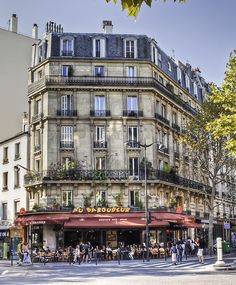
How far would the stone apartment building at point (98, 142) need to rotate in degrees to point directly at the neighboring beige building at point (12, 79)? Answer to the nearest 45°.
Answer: approximately 135° to its right

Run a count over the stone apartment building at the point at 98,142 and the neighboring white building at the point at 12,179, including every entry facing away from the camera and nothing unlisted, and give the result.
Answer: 0

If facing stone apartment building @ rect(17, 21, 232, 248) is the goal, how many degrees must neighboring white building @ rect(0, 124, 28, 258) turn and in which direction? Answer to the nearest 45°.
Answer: approximately 90° to its left

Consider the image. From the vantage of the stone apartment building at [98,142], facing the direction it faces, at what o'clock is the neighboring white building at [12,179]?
The neighboring white building is roughly at 4 o'clock from the stone apartment building.

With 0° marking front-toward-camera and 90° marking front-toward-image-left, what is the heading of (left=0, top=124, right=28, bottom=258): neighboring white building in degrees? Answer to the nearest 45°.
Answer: approximately 45°

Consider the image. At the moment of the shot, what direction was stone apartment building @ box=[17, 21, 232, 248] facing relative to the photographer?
facing the viewer
